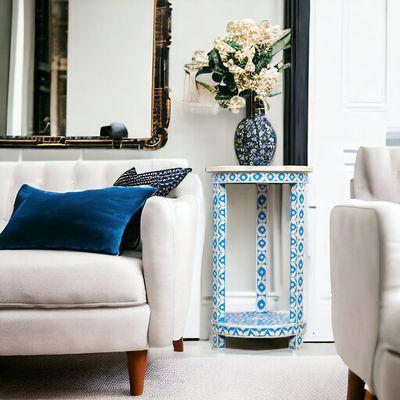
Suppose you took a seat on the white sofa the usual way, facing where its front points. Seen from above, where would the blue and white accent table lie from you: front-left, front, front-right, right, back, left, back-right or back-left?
back-left

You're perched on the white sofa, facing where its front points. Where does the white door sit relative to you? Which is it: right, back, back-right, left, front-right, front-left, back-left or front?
back-left

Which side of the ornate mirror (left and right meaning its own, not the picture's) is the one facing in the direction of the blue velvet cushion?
front

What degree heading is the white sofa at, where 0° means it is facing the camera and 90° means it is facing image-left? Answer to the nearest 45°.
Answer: approximately 0°

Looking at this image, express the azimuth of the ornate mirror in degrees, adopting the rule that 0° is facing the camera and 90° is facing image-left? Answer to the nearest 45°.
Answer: approximately 0°

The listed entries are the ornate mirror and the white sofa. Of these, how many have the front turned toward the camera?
2

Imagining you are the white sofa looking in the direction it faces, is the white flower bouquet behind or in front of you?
behind

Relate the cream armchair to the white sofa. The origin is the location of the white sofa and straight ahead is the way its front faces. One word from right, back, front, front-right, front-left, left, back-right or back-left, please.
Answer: front-left

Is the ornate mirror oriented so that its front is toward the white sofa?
yes
